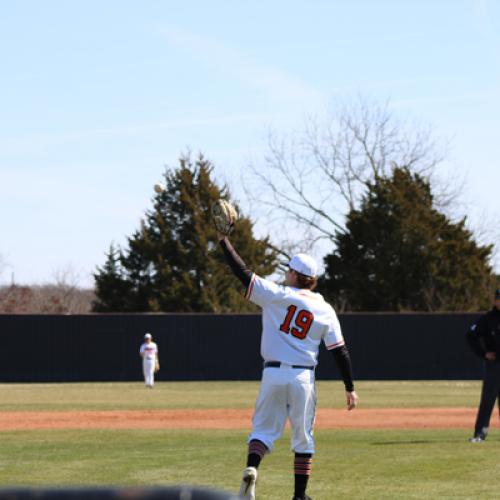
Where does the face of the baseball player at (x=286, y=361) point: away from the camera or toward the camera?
away from the camera

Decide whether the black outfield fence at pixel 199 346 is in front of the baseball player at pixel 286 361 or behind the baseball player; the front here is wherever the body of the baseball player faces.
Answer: in front

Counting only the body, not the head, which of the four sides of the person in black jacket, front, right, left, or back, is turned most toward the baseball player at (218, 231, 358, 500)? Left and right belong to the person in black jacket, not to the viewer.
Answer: front

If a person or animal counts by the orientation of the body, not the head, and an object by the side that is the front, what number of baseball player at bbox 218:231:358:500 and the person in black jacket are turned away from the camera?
1

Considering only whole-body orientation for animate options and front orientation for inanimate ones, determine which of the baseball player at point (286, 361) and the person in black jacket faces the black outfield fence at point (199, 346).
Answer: the baseball player

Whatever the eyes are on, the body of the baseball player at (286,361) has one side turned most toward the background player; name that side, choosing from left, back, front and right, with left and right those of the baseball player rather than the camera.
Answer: front

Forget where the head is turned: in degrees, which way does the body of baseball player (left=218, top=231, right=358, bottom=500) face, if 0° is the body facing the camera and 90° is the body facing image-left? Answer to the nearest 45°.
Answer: approximately 180°

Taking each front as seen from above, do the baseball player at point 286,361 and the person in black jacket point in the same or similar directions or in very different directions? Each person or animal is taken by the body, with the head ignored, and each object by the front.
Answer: very different directions

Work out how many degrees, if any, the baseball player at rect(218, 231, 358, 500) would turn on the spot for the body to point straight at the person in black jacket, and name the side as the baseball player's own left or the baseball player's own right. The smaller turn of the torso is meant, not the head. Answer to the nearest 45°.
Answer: approximately 45° to the baseball player's own right
